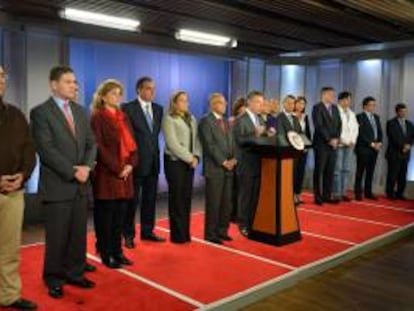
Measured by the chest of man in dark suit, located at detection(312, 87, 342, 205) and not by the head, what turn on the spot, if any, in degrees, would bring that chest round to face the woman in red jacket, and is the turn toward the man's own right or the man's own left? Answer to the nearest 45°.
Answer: approximately 90° to the man's own right

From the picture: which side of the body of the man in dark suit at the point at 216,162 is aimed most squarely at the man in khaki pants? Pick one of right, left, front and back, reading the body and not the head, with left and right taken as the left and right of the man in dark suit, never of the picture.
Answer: right

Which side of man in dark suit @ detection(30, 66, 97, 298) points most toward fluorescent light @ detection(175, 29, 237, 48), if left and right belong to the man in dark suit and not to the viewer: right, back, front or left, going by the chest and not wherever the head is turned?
left

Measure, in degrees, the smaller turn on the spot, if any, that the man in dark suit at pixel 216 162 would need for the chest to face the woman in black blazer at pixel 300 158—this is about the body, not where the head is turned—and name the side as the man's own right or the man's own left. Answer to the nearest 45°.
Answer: approximately 90° to the man's own left

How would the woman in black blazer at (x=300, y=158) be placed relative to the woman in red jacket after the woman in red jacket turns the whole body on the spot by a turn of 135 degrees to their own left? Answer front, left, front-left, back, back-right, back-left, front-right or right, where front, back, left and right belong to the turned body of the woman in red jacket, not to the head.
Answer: front-right

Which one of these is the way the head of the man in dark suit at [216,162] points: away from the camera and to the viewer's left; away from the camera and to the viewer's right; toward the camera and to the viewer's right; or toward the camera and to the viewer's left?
toward the camera and to the viewer's right

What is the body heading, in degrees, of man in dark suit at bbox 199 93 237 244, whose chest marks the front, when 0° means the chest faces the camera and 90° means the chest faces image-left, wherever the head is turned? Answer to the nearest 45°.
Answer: approximately 315°

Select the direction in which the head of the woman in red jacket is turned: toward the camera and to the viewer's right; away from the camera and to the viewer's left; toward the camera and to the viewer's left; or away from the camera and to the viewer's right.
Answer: toward the camera and to the viewer's right

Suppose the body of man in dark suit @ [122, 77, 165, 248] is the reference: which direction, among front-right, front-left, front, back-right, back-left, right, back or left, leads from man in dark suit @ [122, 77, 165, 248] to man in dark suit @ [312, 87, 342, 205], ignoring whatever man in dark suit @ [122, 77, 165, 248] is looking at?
left

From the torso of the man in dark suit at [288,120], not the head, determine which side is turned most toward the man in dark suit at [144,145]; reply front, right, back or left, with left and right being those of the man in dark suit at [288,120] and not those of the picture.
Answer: right

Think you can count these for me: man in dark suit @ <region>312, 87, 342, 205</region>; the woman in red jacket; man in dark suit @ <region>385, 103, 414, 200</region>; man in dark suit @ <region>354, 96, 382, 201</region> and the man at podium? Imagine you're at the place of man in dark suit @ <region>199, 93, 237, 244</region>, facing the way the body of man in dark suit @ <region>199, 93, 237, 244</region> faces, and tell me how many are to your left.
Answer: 4

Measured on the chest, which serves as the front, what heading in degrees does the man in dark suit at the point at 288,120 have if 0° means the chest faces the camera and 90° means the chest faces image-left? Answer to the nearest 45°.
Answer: approximately 315°
